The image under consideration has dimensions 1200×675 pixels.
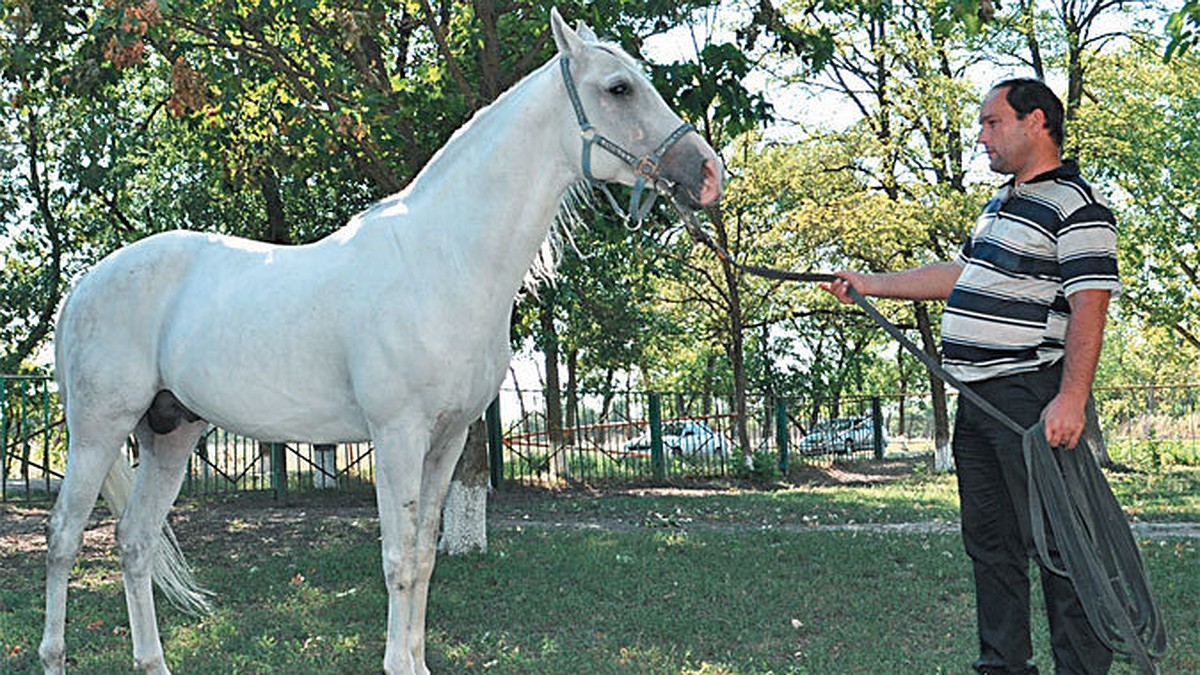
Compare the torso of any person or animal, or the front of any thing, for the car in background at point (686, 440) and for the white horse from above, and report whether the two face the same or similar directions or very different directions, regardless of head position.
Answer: very different directions

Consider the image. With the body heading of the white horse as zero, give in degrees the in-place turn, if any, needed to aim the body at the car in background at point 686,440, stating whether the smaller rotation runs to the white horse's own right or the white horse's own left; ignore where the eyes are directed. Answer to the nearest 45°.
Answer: approximately 90° to the white horse's own left

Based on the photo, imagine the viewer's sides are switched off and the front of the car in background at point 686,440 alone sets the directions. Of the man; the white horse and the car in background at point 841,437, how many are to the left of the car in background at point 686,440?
2

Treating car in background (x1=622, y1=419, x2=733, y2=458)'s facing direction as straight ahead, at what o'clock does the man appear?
The man is roughly at 9 o'clock from the car in background.

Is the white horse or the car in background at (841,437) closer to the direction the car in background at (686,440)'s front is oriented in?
the white horse

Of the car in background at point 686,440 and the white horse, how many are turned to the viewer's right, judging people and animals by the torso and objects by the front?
1

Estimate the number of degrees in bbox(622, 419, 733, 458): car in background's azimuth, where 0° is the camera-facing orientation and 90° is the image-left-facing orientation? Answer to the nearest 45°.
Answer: approximately 90°

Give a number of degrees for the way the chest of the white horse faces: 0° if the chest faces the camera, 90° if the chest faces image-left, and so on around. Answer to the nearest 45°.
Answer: approximately 270°

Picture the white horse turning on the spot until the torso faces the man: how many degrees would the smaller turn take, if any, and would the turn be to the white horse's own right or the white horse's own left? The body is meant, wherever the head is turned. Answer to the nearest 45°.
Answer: approximately 45° to the white horse's own right

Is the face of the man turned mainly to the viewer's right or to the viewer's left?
to the viewer's left
